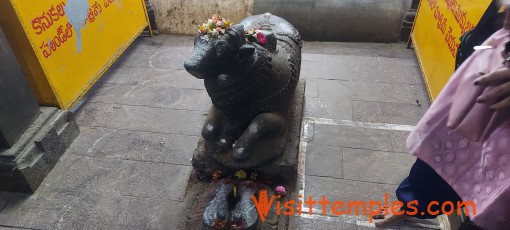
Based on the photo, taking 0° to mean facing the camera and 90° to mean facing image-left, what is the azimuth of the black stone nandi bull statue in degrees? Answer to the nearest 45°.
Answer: approximately 45°

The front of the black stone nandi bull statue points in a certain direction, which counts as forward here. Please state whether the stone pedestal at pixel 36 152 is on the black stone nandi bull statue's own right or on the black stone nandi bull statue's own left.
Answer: on the black stone nandi bull statue's own right

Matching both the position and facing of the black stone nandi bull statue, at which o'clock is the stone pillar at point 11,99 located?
The stone pillar is roughly at 2 o'clock from the black stone nandi bull statue.
